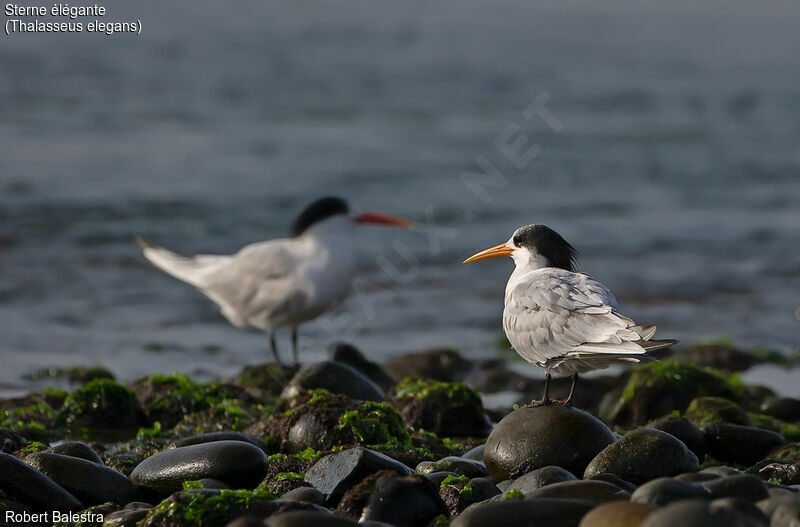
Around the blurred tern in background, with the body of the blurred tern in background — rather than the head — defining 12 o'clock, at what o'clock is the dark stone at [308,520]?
The dark stone is roughly at 3 o'clock from the blurred tern in background.

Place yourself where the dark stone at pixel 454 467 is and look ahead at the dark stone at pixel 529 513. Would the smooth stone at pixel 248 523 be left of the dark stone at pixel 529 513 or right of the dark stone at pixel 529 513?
right

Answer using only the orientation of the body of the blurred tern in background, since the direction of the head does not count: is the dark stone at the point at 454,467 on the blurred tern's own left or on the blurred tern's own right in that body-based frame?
on the blurred tern's own right

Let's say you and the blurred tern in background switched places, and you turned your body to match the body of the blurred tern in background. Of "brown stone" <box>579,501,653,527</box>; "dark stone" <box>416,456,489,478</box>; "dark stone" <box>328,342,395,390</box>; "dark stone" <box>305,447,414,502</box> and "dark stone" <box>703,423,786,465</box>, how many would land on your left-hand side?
0

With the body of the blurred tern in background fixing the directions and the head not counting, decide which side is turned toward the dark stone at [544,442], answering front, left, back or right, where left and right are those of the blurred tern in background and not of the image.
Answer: right

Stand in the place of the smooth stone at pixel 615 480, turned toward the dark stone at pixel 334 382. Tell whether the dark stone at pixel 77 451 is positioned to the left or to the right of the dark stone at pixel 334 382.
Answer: left

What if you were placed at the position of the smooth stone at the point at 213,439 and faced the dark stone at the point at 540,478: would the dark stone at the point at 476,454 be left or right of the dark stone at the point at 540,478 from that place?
left

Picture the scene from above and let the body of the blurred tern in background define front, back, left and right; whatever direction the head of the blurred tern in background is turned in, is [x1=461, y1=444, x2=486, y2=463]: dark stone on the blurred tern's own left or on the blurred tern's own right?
on the blurred tern's own right

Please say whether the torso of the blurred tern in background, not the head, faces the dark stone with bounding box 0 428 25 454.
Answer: no

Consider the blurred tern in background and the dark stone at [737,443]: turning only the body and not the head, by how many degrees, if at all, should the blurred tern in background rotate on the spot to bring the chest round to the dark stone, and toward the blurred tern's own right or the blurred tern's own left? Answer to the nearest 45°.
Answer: approximately 45° to the blurred tern's own right

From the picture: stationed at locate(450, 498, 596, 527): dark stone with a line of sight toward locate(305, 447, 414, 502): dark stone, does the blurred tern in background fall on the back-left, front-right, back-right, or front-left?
front-right

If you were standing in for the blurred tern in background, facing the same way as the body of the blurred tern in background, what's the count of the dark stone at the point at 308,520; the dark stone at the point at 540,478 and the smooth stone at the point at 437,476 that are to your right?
3

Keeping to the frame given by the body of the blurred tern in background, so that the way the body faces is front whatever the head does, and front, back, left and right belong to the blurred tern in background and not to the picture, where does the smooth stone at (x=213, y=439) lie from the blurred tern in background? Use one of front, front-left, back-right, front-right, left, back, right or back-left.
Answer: right

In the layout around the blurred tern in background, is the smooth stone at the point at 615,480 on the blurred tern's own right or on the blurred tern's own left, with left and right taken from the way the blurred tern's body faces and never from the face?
on the blurred tern's own right

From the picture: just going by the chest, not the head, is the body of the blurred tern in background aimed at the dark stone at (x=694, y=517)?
no

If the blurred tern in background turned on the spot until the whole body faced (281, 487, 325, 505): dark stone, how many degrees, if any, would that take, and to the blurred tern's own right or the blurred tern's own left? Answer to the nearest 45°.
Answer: approximately 90° to the blurred tern's own right

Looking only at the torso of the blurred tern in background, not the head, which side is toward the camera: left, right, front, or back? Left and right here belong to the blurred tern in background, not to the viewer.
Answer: right
